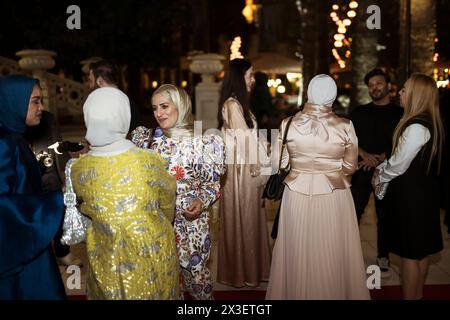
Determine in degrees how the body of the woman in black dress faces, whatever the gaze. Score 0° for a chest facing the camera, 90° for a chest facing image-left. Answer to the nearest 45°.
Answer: approximately 90°

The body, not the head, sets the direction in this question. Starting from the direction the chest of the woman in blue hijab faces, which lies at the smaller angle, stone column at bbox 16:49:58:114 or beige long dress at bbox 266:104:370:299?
the beige long dress

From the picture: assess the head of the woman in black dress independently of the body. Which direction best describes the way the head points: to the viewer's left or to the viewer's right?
to the viewer's left

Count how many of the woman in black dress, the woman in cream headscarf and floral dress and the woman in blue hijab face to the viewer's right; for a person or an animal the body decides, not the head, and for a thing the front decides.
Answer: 1

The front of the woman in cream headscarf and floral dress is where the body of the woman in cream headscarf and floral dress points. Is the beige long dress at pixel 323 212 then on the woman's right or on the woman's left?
on the woman's left

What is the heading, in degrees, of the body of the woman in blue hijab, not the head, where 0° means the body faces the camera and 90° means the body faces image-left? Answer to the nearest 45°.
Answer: approximately 270°

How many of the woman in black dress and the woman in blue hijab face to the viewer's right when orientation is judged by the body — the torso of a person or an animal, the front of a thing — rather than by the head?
1

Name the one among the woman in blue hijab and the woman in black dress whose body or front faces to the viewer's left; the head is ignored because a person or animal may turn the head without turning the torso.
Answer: the woman in black dress

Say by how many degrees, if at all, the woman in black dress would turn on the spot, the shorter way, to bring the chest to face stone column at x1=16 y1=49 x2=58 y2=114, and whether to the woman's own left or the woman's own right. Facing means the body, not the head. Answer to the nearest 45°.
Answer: approximately 45° to the woman's own right

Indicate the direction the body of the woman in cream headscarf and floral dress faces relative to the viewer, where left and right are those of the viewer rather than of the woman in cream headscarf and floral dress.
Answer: facing the viewer and to the left of the viewer

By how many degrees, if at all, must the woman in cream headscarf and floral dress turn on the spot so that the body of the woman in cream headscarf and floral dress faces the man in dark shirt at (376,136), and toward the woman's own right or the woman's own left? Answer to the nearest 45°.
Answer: approximately 180°

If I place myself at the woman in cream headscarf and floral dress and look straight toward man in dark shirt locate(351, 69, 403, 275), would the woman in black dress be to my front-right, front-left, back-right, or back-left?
front-right

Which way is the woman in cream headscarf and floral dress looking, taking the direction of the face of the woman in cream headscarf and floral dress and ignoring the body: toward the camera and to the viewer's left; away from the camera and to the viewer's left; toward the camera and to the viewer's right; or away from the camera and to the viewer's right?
toward the camera and to the viewer's left

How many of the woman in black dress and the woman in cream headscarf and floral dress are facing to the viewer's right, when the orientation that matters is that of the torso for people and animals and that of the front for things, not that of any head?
0

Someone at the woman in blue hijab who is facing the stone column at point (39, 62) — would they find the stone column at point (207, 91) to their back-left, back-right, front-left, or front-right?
front-right

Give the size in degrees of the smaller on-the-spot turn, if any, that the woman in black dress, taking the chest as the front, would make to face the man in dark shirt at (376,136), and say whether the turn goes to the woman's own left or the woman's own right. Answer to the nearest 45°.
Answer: approximately 90° to the woman's own right
